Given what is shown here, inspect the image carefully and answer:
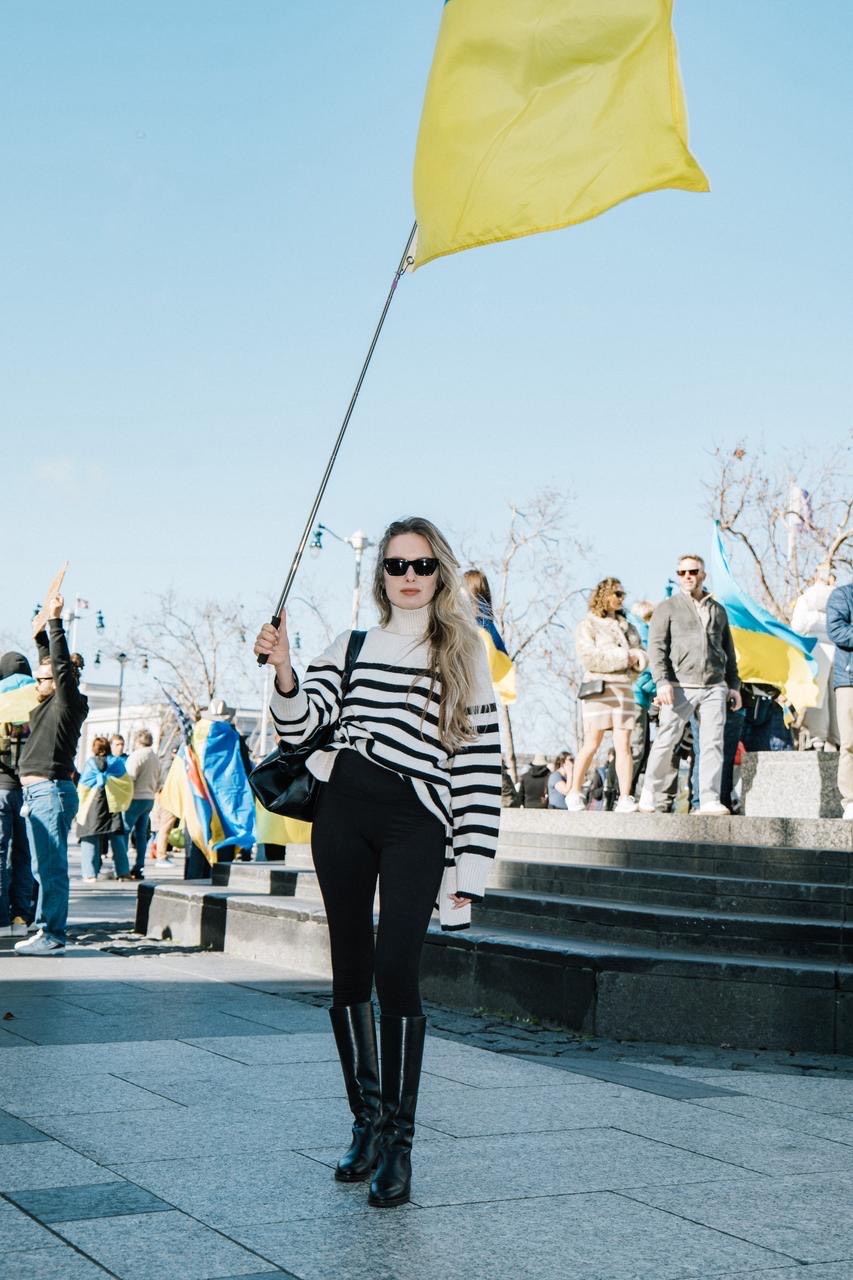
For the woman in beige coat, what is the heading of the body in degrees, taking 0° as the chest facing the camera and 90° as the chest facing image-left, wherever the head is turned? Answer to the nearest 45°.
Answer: approximately 315°

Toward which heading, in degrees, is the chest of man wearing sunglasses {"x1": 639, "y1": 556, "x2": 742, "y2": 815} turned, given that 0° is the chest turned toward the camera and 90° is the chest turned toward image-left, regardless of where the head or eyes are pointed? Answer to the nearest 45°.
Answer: approximately 0°

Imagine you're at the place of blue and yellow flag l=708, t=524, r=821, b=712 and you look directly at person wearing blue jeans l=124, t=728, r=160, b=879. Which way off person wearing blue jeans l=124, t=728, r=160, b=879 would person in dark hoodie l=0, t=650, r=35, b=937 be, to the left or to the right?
left
